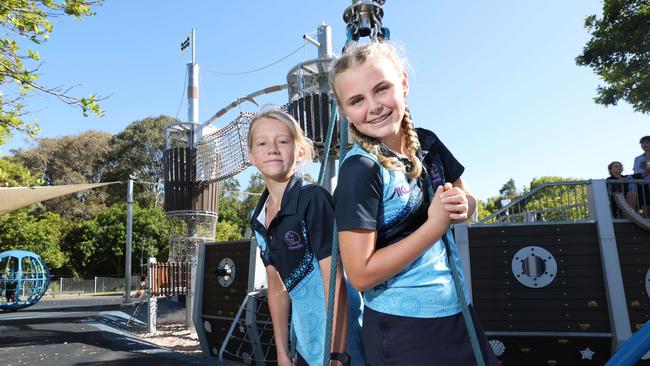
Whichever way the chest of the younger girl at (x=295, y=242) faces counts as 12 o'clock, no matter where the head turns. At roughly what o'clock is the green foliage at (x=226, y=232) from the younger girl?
The green foliage is roughly at 4 o'clock from the younger girl.

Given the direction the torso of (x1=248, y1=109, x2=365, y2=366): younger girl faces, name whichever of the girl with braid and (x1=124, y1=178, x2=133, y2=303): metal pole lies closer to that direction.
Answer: the girl with braid

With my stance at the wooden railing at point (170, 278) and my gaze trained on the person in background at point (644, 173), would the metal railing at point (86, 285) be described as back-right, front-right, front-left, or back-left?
back-left

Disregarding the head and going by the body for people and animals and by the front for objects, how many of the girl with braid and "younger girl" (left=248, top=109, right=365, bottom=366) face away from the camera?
0

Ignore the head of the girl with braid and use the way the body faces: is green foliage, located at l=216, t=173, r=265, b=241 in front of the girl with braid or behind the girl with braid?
behind

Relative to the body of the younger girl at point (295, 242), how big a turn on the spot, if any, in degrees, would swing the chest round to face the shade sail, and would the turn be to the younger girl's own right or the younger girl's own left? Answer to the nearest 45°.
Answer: approximately 90° to the younger girl's own right

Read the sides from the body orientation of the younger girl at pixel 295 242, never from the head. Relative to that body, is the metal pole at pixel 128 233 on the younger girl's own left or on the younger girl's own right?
on the younger girl's own right

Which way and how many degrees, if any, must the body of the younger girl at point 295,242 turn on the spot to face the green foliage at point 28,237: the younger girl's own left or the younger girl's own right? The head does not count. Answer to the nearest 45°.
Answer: approximately 90° to the younger girl's own right

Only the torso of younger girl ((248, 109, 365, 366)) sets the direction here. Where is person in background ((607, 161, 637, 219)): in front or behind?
behind

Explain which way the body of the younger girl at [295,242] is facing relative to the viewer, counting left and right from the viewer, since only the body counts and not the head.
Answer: facing the viewer and to the left of the viewer
